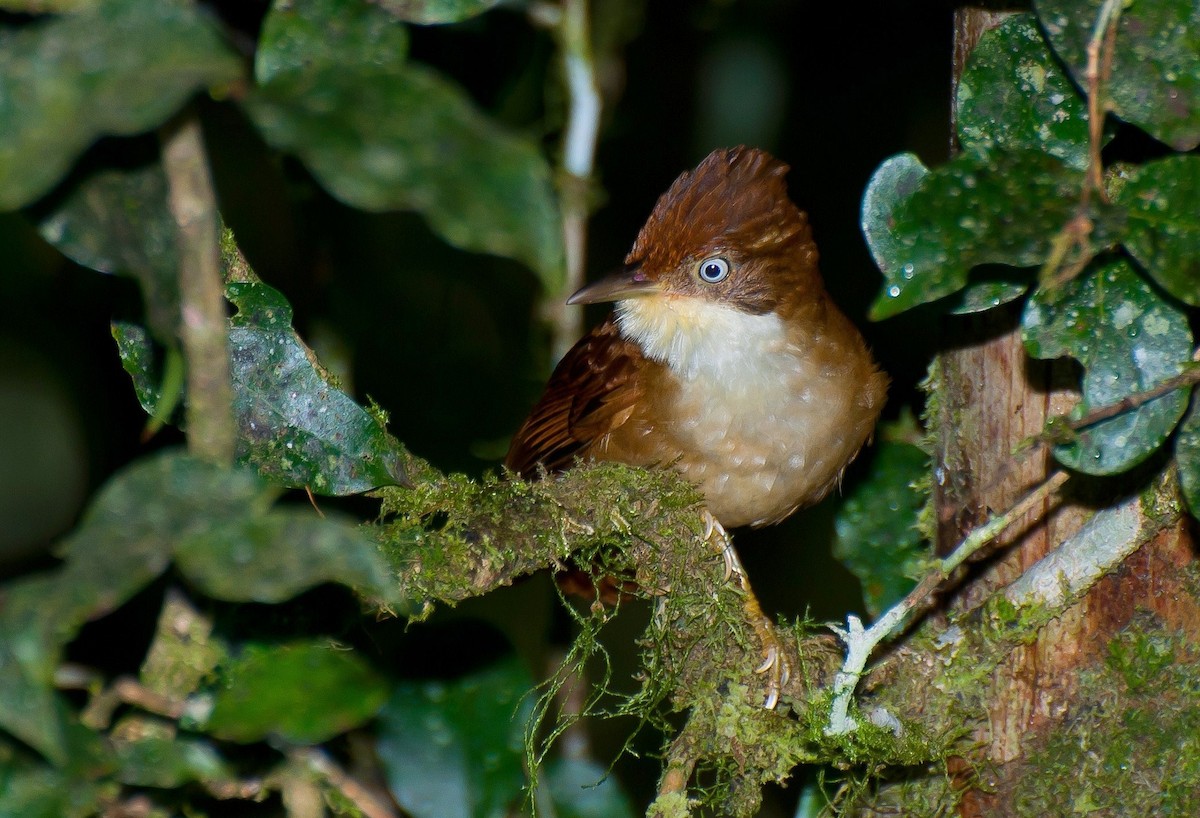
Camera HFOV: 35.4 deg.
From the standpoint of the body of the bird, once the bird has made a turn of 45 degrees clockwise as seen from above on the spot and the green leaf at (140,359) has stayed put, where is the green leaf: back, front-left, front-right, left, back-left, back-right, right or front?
front-right

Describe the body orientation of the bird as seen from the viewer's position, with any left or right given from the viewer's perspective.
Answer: facing the viewer and to the right of the viewer

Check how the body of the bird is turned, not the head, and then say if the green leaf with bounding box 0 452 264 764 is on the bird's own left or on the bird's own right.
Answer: on the bird's own right

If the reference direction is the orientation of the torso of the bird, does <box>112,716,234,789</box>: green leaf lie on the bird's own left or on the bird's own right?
on the bird's own right

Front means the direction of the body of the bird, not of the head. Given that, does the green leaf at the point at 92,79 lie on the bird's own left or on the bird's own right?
on the bird's own right

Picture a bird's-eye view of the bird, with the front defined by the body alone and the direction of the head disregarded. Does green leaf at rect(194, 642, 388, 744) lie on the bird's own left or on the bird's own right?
on the bird's own right
